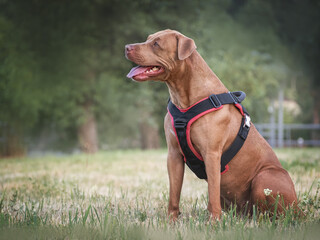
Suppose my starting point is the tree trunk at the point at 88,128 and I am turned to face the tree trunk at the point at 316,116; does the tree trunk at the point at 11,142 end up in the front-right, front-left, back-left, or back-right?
back-right

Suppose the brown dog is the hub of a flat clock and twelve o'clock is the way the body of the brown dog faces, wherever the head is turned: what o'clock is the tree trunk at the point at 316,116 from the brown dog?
The tree trunk is roughly at 5 o'clock from the brown dog.

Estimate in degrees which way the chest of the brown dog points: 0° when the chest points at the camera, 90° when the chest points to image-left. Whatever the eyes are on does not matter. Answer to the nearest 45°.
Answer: approximately 45°

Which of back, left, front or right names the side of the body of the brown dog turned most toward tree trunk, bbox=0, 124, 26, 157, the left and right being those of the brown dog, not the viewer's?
right
